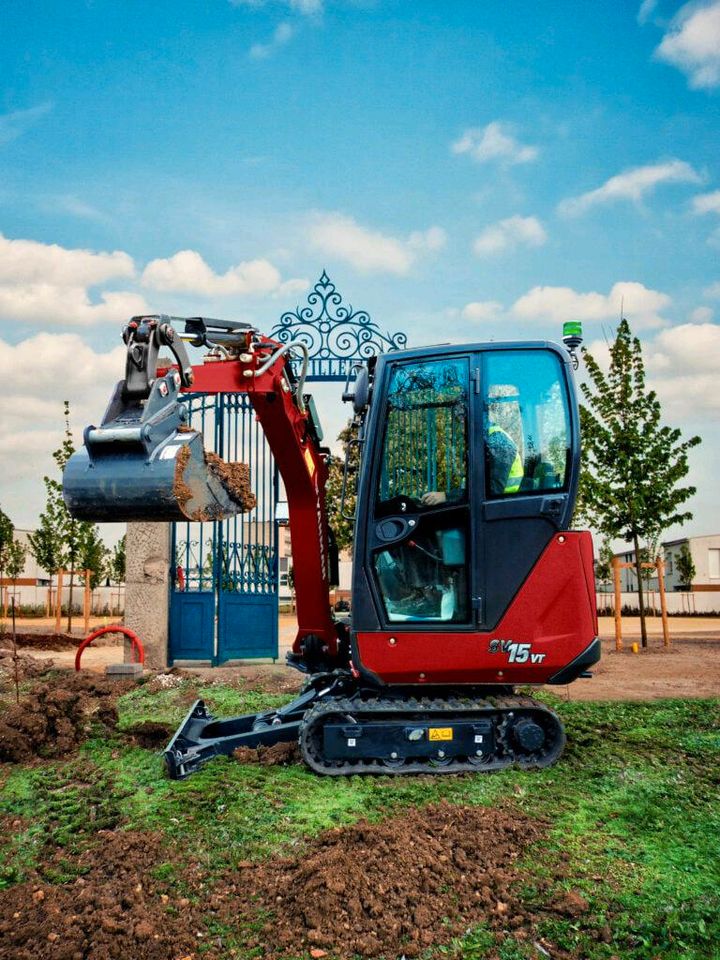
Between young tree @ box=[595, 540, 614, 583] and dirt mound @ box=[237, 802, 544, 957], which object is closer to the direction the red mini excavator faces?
the dirt mound

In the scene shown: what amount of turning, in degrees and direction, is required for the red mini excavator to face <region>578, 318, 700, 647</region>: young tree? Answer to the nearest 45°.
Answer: approximately 135° to its right

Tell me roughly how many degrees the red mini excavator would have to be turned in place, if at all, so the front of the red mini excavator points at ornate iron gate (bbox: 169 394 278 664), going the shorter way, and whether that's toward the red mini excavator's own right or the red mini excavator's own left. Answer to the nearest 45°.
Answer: approximately 90° to the red mini excavator's own right

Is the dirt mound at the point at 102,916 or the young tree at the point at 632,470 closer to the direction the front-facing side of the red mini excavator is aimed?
the dirt mound

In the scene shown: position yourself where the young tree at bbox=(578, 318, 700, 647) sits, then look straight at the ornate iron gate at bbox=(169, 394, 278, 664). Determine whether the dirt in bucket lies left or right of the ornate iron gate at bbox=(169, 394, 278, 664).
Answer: left

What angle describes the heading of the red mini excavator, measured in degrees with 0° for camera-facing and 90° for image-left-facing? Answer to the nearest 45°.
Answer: approximately 90°
